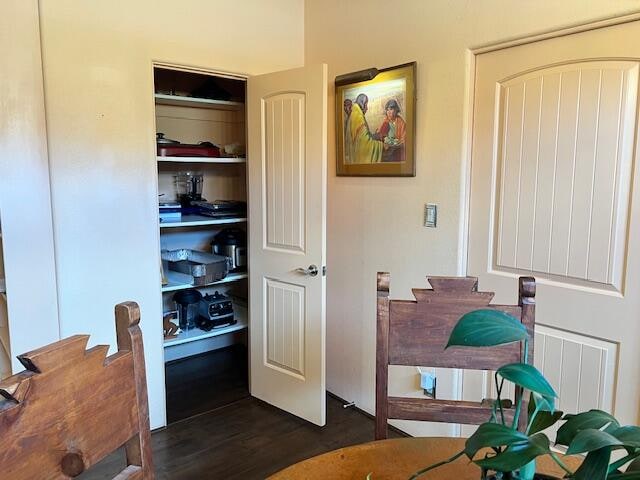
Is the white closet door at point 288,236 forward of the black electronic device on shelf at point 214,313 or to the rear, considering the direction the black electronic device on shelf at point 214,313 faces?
forward

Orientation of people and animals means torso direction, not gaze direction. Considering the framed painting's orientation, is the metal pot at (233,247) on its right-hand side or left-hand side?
on its right

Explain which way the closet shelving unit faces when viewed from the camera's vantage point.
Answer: facing the viewer and to the right of the viewer

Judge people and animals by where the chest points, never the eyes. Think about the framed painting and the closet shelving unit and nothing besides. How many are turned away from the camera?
0

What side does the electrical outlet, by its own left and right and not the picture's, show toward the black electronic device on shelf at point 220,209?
right

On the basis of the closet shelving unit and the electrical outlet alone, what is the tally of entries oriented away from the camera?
0

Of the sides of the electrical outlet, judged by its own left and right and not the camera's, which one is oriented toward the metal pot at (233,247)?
right

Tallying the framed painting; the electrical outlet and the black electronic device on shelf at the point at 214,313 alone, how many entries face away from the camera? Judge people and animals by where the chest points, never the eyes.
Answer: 0
